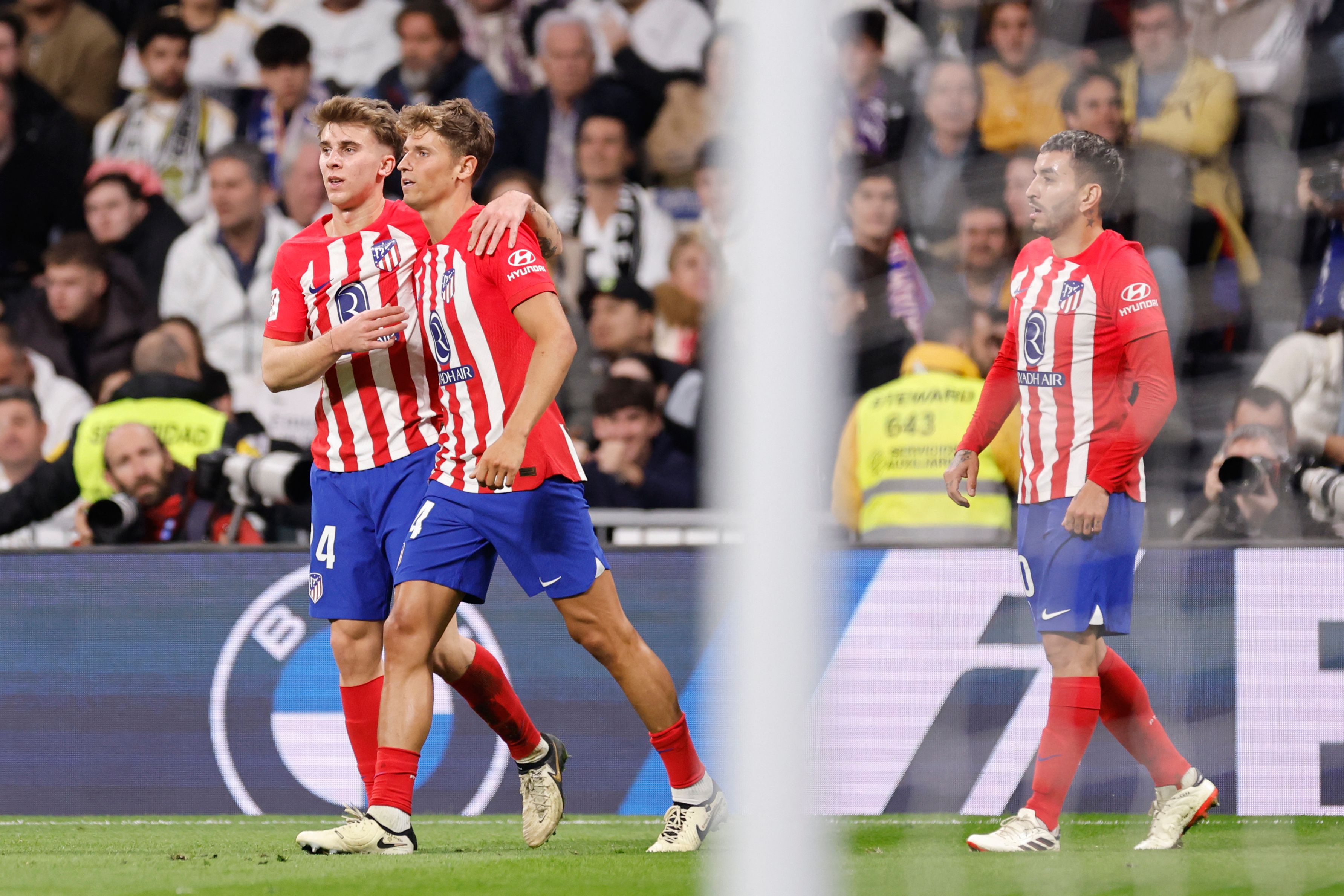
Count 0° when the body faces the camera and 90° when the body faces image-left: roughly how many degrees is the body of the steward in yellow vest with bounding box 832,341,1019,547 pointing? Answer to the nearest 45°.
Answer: approximately 180°

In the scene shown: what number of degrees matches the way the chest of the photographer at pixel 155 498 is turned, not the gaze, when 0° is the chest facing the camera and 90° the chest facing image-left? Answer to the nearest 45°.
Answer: approximately 0°

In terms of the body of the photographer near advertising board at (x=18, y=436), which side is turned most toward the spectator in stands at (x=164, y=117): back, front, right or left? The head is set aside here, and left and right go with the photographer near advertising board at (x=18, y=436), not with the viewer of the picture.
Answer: back
